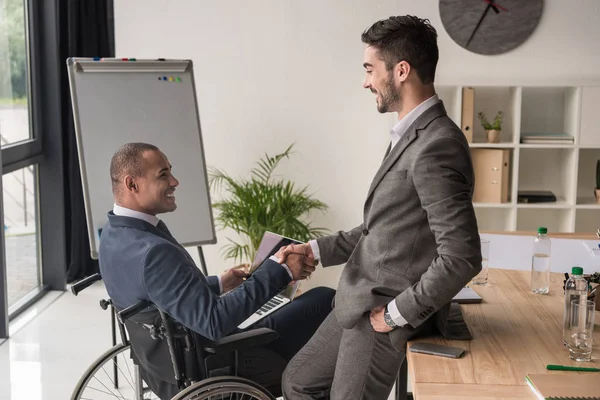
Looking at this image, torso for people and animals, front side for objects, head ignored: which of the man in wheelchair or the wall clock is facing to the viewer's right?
the man in wheelchair

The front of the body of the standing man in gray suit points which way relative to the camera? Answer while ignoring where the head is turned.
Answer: to the viewer's left

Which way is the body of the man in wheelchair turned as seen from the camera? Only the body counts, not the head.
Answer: to the viewer's right

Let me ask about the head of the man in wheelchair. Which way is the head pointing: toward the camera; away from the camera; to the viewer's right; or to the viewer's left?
to the viewer's right

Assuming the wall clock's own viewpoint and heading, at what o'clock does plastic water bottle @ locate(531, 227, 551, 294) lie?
The plastic water bottle is roughly at 12 o'clock from the wall clock.

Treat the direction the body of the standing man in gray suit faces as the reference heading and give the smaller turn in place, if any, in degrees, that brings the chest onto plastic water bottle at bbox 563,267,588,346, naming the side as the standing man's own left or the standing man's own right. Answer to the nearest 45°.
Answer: approximately 180°

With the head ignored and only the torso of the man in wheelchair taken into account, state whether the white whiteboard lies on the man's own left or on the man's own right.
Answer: on the man's own left

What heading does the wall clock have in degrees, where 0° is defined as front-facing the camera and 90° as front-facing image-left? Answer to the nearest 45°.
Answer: approximately 0°

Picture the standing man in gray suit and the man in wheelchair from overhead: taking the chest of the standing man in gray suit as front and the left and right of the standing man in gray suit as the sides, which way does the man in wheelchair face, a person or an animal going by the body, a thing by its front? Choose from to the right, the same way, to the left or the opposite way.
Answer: the opposite way

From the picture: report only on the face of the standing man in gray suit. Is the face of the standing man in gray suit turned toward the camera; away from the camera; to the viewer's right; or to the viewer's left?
to the viewer's left
